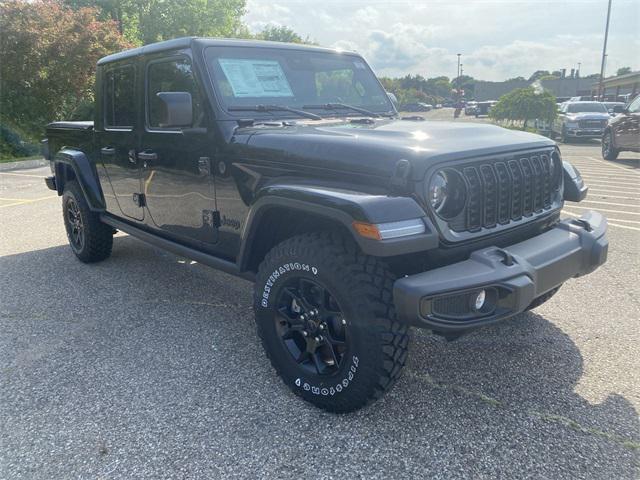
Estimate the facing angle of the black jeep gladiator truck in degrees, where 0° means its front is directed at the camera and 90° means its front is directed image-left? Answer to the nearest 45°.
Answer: approximately 315°

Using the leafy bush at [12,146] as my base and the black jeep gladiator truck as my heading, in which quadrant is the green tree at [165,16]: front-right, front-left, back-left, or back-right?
back-left

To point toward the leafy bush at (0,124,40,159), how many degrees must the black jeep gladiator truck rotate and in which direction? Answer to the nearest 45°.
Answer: approximately 180°

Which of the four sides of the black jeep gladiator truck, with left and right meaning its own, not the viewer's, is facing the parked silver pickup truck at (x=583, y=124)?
left

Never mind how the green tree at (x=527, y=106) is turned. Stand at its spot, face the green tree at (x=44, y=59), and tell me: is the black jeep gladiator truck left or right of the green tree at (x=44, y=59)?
left

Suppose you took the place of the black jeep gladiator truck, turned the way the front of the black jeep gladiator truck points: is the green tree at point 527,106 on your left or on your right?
on your left

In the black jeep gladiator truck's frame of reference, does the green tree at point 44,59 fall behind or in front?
behind

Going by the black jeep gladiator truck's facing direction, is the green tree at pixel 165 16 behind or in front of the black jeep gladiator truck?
behind
